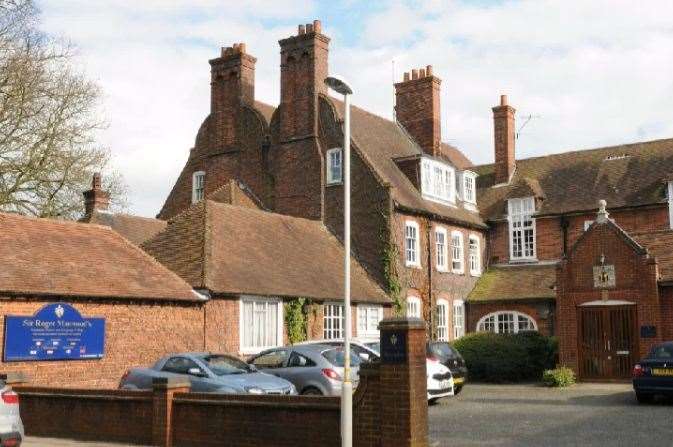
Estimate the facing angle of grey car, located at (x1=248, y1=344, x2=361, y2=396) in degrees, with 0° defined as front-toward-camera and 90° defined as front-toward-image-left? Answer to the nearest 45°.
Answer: approximately 135°

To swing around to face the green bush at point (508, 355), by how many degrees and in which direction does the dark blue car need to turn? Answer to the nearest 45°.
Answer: approximately 45° to its left

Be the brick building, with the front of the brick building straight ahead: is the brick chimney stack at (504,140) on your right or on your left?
on your left

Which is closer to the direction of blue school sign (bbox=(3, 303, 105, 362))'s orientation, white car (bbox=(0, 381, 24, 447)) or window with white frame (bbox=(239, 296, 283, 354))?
the white car

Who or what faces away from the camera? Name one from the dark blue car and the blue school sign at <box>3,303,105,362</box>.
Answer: the dark blue car

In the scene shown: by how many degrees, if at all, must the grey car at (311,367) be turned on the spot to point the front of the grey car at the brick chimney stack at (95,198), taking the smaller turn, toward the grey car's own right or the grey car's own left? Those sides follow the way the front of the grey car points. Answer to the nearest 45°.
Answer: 0° — it already faces it

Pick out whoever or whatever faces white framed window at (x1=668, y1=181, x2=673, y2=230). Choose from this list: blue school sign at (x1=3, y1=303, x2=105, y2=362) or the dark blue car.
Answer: the dark blue car

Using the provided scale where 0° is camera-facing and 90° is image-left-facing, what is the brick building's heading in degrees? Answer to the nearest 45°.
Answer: approximately 315°

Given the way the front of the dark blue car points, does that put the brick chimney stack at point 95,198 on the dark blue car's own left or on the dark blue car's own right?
on the dark blue car's own left

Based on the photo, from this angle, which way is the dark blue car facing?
away from the camera

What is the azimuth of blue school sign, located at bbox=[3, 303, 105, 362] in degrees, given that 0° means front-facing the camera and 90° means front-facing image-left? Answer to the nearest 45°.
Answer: approximately 0°
